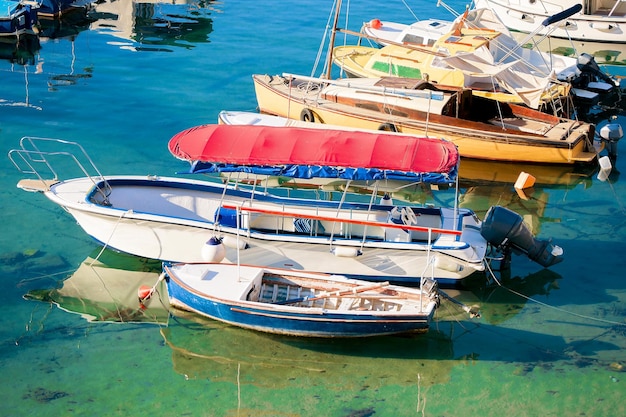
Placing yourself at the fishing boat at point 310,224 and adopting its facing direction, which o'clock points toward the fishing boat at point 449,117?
the fishing boat at point 449,117 is roughly at 4 o'clock from the fishing boat at point 310,224.

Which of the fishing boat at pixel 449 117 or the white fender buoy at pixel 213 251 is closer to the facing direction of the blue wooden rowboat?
the white fender buoy

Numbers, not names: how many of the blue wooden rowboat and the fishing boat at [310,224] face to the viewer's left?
2

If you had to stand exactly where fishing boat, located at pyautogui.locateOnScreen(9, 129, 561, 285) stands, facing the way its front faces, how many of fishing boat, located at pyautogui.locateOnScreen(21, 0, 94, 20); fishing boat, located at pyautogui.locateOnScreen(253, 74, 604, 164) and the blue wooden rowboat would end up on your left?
1

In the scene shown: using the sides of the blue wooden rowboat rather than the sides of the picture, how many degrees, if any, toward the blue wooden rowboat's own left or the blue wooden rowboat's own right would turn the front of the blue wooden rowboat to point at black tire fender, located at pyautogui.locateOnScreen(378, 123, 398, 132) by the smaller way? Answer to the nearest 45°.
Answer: approximately 90° to the blue wooden rowboat's own right

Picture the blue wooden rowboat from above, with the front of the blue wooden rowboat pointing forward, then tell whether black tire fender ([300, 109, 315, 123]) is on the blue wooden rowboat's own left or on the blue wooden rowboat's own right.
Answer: on the blue wooden rowboat's own right

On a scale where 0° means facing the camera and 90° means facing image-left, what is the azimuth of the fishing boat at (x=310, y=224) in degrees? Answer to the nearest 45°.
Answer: approximately 90°

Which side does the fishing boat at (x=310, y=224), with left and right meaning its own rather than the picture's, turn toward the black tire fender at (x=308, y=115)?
right

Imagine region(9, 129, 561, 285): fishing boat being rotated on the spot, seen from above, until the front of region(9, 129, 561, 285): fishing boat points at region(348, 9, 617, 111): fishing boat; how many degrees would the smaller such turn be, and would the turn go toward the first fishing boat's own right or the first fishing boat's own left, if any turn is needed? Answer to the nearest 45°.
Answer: approximately 135° to the first fishing boat's own right

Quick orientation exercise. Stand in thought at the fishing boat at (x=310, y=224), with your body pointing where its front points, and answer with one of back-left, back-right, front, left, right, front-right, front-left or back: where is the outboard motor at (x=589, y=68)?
back-right

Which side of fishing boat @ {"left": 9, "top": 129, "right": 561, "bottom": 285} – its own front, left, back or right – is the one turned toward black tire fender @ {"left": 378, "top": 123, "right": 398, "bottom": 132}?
right

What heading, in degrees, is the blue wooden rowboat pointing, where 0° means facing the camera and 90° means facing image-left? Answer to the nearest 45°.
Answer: approximately 90°

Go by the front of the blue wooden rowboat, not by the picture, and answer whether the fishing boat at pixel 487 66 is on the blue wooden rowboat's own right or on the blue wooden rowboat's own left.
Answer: on the blue wooden rowboat's own right
